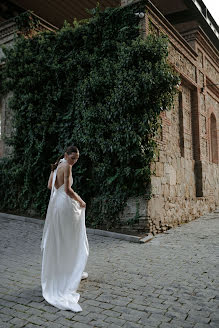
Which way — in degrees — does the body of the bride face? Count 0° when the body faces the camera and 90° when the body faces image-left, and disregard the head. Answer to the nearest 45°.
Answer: approximately 225°

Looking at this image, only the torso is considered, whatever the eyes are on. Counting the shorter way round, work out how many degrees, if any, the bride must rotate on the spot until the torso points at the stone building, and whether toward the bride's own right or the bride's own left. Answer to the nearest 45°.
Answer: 0° — they already face it
